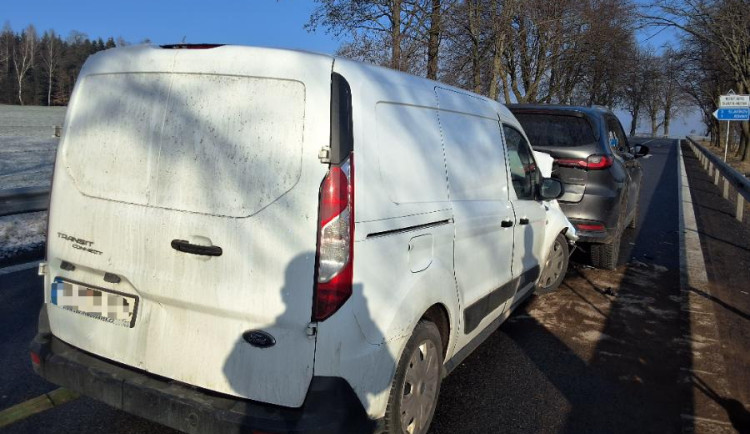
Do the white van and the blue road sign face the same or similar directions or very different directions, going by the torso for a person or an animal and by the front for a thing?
very different directions

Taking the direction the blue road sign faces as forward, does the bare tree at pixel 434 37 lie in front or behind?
in front

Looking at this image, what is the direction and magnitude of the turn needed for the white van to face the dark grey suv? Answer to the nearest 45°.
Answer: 0° — it already faces it

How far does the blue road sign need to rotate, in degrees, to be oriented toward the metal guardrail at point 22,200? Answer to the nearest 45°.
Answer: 0° — it already faces it

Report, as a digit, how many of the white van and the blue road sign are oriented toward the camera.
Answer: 1

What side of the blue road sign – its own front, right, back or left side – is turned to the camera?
front

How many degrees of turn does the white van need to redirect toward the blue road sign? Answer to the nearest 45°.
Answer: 0° — it already faces it

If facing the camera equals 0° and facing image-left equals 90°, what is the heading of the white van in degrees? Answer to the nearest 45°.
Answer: approximately 225°

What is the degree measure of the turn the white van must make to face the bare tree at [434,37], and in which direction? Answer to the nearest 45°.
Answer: approximately 45° to its left

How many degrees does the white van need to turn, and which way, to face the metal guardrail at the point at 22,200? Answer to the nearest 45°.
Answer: approximately 90° to its left

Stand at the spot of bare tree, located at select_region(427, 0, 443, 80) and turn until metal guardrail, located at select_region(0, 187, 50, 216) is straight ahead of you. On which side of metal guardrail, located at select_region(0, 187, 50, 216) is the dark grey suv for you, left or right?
left

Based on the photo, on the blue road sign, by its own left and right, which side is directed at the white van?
front
